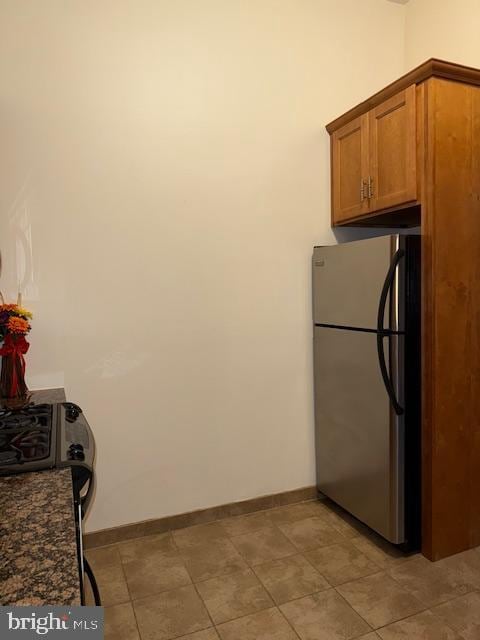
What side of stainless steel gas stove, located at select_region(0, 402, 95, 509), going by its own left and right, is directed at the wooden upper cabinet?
front

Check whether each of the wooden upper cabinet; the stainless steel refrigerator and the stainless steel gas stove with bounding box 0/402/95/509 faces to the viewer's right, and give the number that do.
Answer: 1

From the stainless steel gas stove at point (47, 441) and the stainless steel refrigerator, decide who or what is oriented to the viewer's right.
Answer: the stainless steel gas stove

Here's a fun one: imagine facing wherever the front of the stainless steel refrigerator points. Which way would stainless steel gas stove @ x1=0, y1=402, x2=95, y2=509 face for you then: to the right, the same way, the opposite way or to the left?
the opposite way

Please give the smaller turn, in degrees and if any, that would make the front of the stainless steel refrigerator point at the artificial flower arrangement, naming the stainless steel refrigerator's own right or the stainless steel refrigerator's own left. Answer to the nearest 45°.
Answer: approximately 45° to the stainless steel refrigerator's own right

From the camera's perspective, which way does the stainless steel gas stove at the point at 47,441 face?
to the viewer's right

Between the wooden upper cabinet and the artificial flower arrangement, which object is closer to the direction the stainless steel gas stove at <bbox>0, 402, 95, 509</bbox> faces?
the wooden upper cabinet

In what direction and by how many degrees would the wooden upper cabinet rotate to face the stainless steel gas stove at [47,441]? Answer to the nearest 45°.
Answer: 0° — it already faces it

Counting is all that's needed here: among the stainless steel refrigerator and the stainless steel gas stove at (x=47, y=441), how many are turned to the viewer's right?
1

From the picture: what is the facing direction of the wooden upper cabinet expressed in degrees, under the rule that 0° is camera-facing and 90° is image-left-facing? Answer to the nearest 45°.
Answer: approximately 45°

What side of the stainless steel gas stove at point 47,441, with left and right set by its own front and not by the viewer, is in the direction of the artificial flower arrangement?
left

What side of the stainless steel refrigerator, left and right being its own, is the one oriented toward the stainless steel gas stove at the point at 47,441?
front

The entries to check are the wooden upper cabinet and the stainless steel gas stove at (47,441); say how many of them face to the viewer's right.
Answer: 1
